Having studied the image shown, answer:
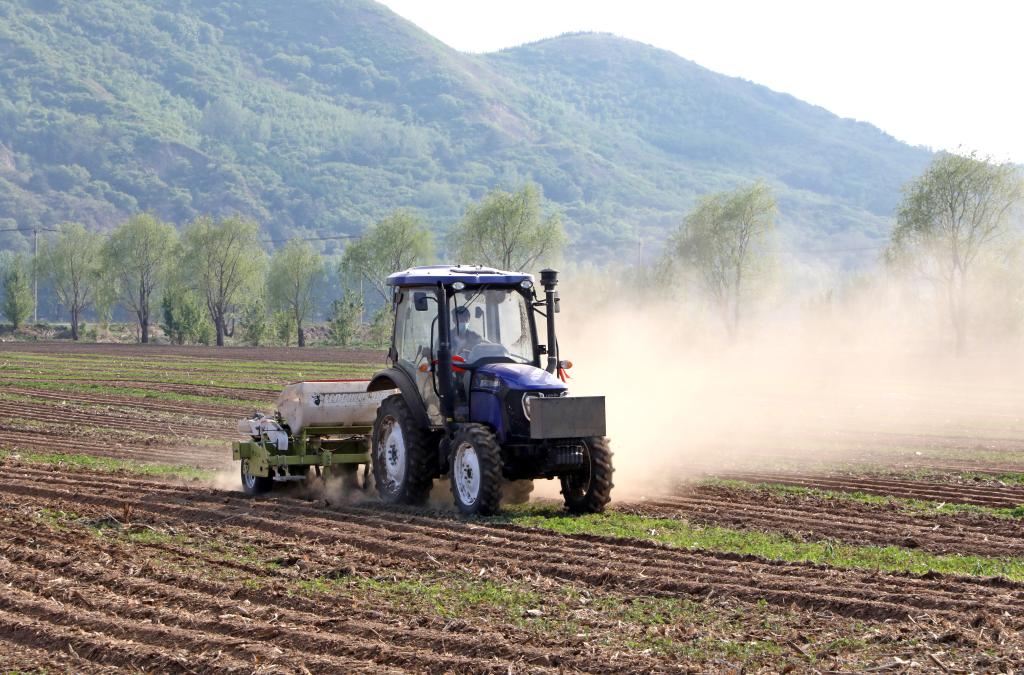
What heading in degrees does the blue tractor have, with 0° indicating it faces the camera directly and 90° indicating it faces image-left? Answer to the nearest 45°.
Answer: approximately 315°
